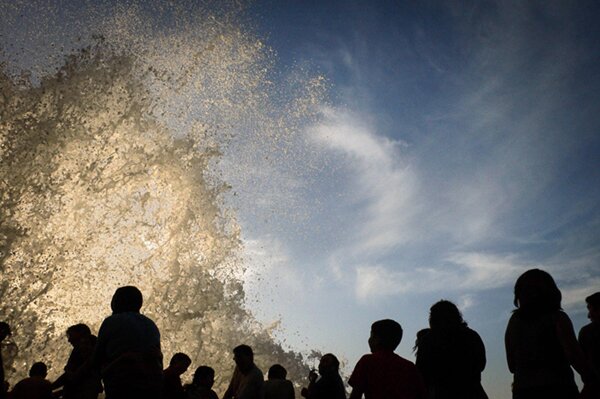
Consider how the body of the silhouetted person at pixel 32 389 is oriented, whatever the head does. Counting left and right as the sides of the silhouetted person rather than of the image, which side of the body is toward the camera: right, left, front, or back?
back

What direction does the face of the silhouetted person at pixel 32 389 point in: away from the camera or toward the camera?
away from the camera

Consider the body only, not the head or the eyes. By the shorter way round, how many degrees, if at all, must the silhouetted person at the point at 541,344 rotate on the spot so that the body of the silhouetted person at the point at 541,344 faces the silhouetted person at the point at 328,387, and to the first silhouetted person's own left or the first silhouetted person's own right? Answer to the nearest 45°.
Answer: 0° — they already face them

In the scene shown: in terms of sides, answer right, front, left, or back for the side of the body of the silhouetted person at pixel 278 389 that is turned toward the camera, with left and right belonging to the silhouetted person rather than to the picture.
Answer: back

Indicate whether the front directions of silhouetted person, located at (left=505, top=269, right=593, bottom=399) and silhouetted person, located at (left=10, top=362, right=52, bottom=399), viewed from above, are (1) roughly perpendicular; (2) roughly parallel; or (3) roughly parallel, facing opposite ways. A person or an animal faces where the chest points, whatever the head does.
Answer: roughly parallel

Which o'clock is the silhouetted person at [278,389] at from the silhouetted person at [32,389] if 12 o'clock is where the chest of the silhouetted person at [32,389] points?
the silhouetted person at [278,389] is roughly at 3 o'clock from the silhouetted person at [32,389].

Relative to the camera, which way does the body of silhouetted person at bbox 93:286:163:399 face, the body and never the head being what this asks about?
away from the camera

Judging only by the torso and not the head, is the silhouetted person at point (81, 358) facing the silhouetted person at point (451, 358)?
no

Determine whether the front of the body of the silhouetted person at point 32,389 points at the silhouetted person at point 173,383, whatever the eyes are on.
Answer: no

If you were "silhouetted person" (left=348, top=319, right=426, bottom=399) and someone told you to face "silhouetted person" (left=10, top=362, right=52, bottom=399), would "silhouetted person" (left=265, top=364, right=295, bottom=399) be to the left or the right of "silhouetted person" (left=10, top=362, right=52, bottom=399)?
right
